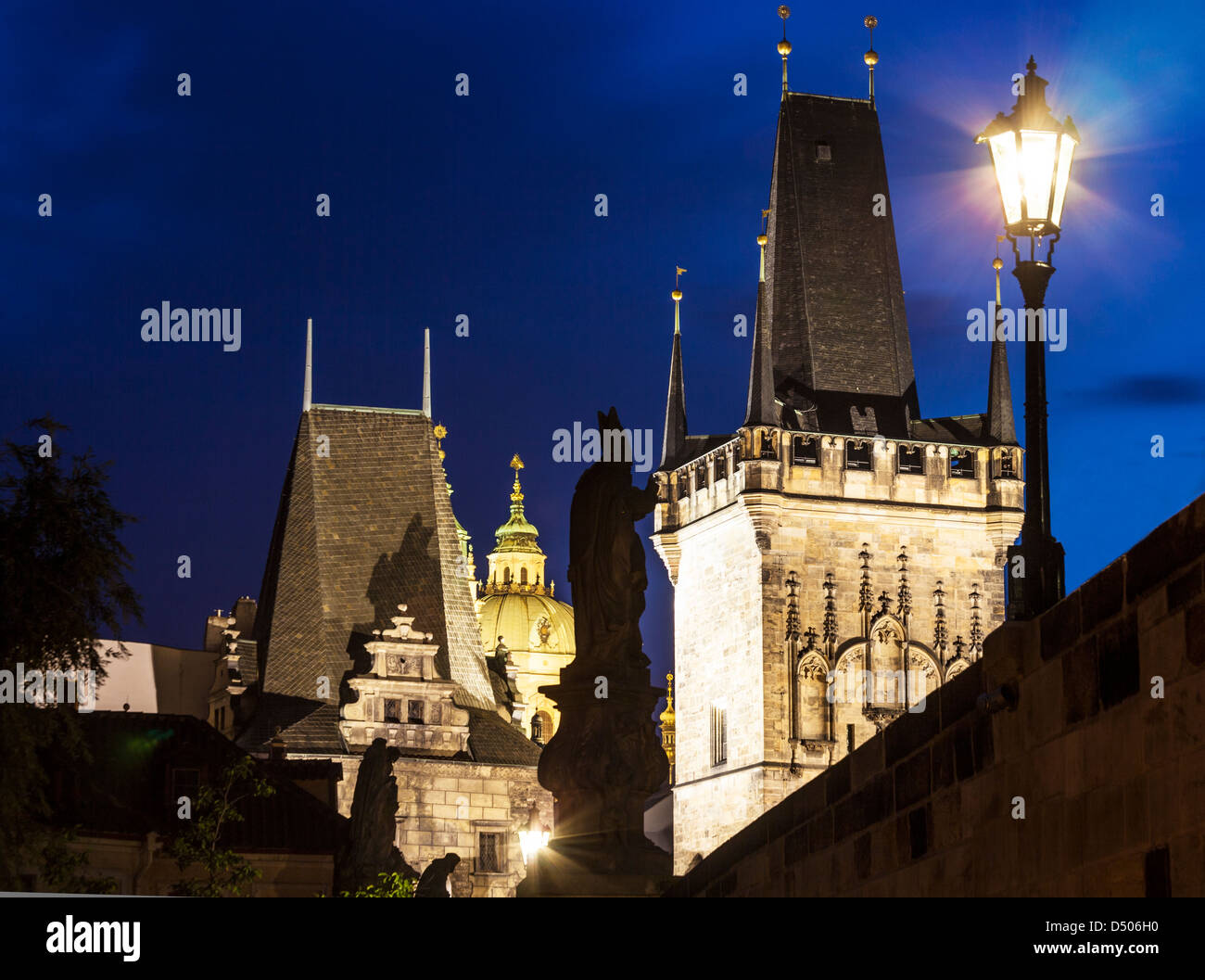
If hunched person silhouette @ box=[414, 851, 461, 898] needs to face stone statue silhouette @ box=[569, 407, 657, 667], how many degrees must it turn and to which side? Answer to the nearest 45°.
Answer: approximately 90° to its right

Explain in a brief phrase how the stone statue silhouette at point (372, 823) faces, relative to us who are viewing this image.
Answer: facing to the right of the viewer

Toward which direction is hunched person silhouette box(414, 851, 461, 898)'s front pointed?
to the viewer's right

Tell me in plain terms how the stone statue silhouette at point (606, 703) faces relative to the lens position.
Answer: facing to the right of the viewer

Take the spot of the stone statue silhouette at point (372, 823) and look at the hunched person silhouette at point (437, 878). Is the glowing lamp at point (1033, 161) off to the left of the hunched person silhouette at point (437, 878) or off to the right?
right

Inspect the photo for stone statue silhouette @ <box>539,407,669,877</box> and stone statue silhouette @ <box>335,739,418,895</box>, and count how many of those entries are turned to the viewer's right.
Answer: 2

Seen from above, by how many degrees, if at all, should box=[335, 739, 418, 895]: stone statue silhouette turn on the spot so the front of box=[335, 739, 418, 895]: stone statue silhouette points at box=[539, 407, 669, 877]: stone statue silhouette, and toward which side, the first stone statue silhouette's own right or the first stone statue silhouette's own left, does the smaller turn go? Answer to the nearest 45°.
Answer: approximately 90° to the first stone statue silhouette's own right

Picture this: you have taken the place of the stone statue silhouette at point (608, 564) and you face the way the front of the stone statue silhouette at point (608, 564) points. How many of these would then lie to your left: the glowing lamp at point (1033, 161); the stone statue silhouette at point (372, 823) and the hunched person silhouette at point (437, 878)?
2

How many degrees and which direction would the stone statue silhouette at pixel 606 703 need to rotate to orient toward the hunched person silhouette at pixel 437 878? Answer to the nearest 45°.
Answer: approximately 90° to its left

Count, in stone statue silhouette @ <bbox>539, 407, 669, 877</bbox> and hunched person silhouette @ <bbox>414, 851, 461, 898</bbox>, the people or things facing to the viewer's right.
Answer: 2
